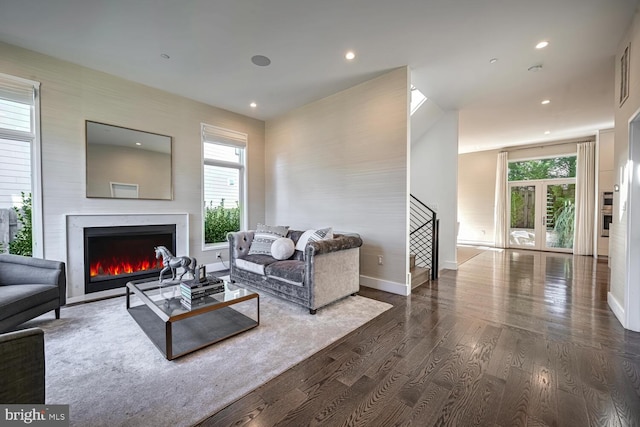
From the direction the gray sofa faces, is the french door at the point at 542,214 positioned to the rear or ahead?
to the rear

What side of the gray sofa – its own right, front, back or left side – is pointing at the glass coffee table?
front

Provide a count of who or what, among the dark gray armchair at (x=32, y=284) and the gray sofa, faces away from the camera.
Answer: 0

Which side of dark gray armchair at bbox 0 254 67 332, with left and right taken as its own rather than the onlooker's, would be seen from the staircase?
front

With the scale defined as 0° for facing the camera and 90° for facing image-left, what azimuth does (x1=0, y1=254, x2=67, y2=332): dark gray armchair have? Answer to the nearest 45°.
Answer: approximately 315°

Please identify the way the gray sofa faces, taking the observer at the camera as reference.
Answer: facing the viewer and to the left of the viewer

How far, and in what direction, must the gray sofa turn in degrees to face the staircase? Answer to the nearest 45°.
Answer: approximately 180°

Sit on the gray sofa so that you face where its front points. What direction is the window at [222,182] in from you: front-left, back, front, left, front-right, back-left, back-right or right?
right

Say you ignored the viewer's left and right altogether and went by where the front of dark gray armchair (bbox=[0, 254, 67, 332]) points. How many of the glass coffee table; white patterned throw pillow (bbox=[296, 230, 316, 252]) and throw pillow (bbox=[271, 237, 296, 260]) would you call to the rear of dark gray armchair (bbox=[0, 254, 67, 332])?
0

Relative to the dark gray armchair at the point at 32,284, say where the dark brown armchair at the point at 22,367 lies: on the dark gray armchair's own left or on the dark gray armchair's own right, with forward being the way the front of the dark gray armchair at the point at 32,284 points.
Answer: on the dark gray armchair's own right

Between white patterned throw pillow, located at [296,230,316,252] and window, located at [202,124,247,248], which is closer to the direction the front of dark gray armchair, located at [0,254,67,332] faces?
the white patterned throw pillow

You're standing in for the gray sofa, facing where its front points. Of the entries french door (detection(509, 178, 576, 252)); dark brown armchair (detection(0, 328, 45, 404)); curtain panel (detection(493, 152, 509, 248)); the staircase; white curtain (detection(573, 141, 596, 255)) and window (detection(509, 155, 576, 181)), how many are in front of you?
1

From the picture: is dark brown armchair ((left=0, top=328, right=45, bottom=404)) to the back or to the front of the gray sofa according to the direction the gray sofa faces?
to the front

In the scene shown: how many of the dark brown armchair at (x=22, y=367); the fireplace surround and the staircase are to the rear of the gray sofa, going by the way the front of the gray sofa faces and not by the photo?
1

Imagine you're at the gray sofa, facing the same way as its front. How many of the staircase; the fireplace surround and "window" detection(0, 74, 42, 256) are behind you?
1

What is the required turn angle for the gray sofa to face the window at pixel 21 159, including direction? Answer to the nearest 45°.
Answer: approximately 45° to its right

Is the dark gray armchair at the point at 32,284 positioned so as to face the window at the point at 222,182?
no

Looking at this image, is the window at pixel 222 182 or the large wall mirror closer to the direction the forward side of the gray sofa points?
the large wall mirror
